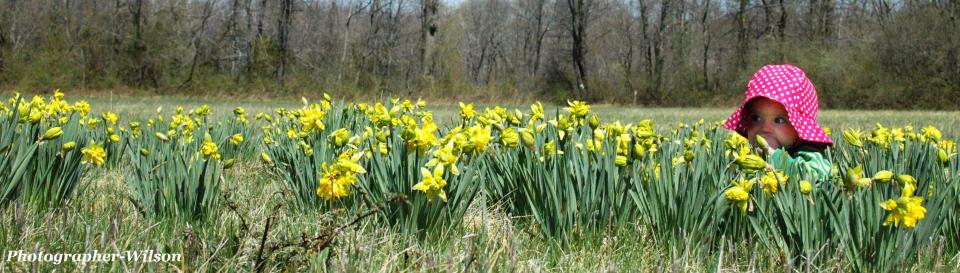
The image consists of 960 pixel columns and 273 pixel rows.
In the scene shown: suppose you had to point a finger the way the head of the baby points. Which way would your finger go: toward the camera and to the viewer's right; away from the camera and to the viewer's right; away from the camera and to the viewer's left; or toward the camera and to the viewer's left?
toward the camera and to the viewer's left

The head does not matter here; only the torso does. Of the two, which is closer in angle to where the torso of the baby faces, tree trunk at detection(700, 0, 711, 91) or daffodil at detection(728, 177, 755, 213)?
the daffodil

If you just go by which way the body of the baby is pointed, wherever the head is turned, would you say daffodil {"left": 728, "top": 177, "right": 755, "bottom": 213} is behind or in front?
in front

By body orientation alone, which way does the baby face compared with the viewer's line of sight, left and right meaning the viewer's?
facing the viewer and to the left of the viewer

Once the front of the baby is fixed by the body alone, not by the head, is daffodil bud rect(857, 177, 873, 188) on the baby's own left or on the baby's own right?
on the baby's own left

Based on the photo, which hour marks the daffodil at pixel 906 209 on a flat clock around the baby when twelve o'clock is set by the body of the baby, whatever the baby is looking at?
The daffodil is roughly at 10 o'clock from the baby.

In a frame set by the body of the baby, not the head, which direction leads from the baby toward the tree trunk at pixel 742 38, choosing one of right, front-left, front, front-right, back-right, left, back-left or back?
back-right

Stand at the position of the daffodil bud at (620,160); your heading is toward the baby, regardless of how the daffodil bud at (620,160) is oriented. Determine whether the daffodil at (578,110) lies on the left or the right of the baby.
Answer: left
